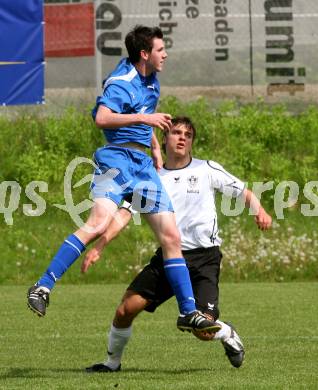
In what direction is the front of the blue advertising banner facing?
toward the camera

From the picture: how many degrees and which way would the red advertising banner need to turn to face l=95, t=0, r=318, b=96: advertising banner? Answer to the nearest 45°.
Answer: approximately 90° to its left

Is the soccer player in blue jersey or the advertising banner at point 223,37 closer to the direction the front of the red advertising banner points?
the soccer player in blue jersey

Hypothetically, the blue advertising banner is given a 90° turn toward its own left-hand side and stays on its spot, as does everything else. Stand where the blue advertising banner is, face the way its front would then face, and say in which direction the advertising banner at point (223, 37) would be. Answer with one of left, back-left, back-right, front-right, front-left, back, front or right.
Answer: front

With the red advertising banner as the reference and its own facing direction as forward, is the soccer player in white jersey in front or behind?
in front

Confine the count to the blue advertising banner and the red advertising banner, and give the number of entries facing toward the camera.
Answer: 2

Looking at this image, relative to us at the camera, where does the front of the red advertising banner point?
facing the viewer

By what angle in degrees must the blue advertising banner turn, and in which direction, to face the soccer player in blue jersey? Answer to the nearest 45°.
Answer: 0° — it already faces them

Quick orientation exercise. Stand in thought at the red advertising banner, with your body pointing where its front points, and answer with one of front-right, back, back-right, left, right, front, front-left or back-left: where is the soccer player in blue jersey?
front

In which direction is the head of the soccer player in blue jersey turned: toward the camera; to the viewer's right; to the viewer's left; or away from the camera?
to the viewer's right

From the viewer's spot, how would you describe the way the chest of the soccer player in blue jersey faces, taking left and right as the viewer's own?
facing the viewer and to the right of the viewer
